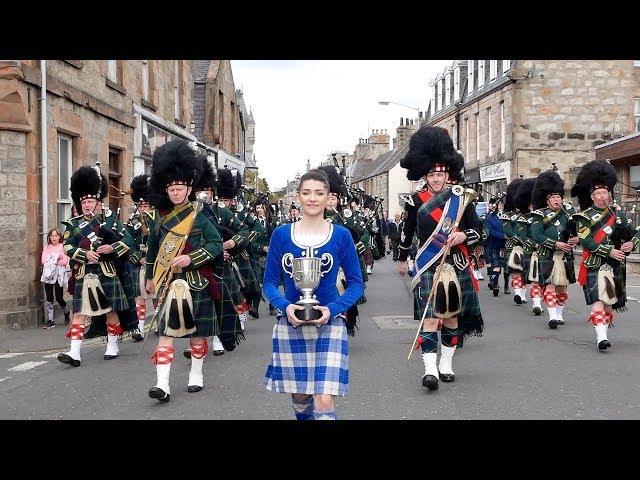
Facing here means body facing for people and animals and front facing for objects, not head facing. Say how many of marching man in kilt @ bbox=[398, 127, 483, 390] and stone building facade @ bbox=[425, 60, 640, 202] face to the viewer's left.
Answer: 1

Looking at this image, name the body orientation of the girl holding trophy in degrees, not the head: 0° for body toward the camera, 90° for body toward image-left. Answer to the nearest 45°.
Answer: approximately 0°

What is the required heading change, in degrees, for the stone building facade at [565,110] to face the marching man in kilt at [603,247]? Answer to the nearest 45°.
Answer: approximately 90° to its left

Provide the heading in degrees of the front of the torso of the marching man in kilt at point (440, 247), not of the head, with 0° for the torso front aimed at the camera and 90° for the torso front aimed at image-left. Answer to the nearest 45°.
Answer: approximately 0°

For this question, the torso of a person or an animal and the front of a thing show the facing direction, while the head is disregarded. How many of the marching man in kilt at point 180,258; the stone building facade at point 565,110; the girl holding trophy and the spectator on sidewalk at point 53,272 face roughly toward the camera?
3

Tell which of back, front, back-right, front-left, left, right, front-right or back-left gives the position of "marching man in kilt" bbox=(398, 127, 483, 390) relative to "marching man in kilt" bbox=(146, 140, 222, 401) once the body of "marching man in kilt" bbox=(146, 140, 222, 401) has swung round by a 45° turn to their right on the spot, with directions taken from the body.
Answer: back-left

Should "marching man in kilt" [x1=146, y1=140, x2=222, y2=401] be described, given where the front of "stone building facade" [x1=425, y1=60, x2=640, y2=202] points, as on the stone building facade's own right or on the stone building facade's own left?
on the stone building facade's own left

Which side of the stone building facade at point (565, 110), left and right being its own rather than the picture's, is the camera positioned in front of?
left

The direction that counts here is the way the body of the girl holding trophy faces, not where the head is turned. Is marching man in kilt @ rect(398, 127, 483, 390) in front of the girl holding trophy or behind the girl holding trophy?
behind
